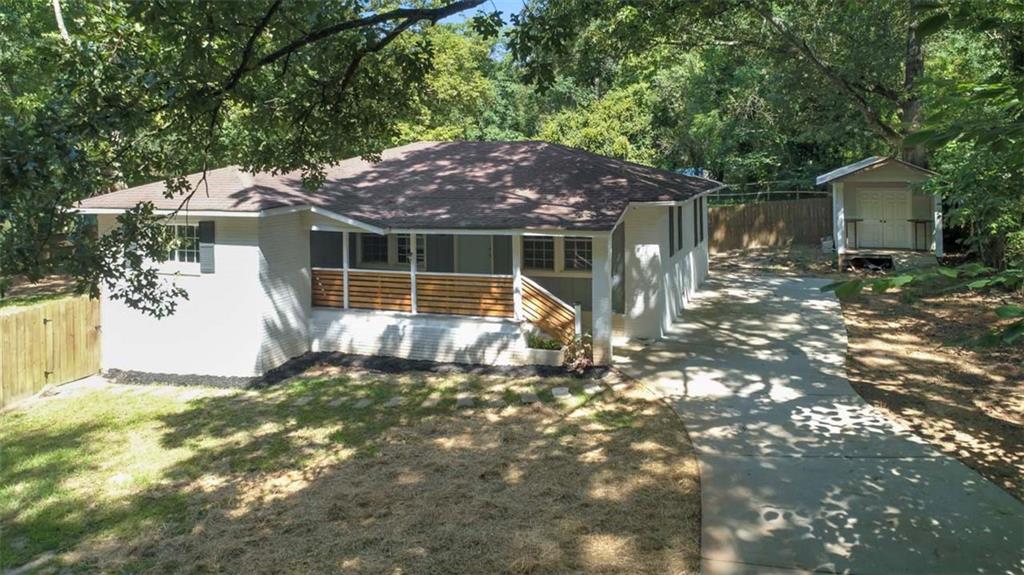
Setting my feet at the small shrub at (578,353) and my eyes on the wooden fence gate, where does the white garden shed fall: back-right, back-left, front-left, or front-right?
back-right

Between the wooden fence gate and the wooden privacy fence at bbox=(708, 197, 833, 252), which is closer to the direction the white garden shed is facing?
the wooden fence gate

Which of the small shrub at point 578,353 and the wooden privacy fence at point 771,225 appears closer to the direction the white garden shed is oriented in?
the small shrub

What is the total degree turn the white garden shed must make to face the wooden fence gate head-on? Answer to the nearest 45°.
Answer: approximately 45° to its right

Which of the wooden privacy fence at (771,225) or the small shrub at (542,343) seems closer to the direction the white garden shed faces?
the small shrub

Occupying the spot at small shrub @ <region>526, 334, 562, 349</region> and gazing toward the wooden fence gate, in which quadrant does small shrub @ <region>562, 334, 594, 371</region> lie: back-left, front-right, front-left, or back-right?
back-left

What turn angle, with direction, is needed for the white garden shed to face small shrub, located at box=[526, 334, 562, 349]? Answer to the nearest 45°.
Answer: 0° — it already faces it

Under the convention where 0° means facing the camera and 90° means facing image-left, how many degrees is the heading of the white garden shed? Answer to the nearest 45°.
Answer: approximately 0°
